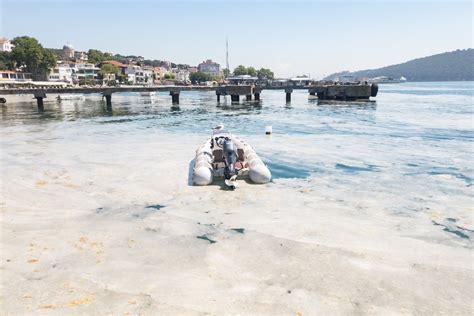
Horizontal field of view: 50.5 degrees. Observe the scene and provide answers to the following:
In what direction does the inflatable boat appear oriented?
away from the camera

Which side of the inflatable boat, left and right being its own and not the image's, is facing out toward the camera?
back
